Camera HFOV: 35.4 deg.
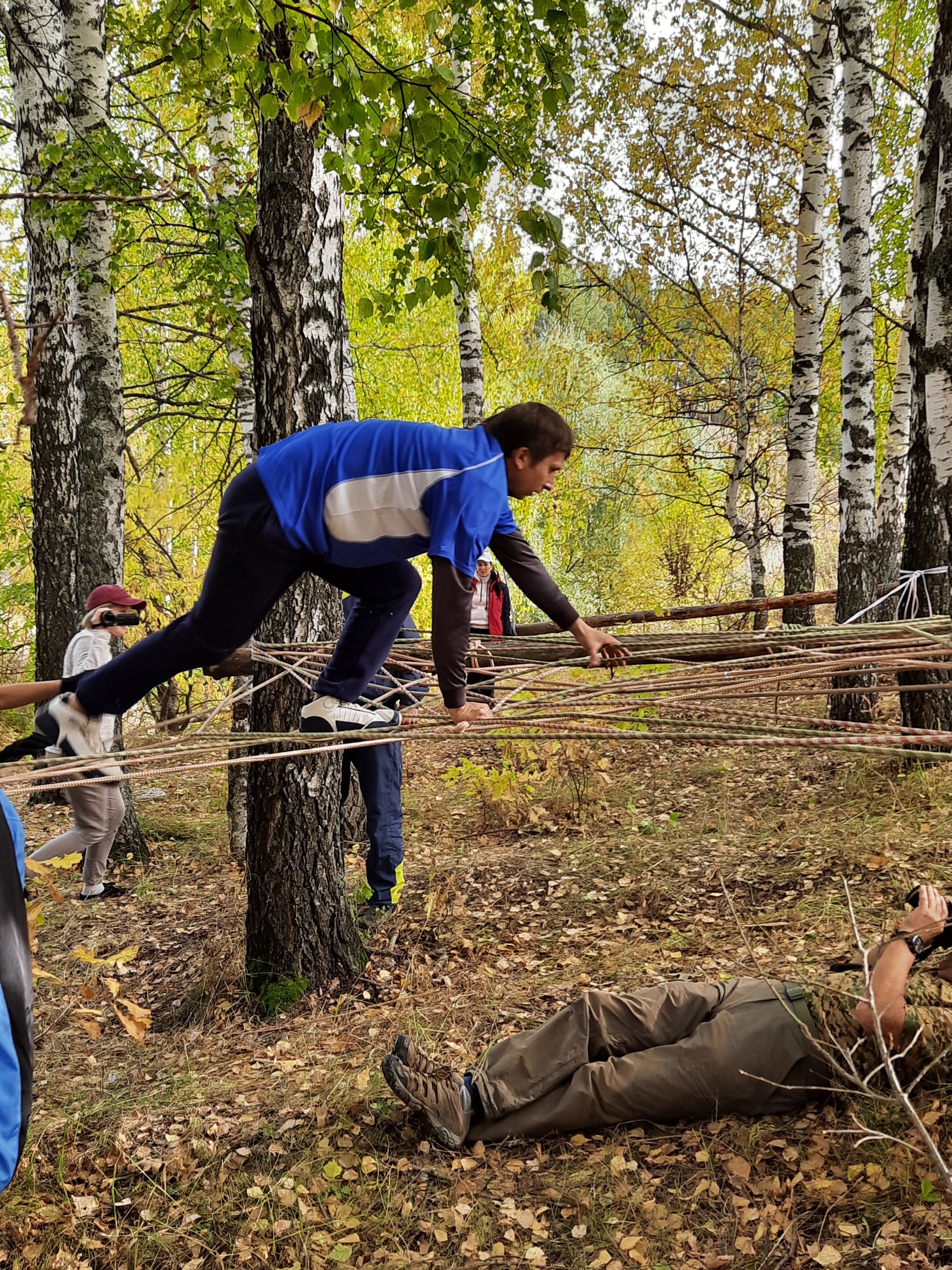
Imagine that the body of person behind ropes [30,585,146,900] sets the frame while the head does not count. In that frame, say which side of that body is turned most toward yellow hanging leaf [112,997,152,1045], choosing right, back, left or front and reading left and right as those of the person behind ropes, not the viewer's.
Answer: right

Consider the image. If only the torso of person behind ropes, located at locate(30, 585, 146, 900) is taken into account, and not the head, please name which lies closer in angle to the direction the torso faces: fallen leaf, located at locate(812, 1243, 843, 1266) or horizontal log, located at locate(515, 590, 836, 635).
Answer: the horizontal log

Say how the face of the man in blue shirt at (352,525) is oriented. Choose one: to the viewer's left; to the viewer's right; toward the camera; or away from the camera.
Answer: to the viewer's right

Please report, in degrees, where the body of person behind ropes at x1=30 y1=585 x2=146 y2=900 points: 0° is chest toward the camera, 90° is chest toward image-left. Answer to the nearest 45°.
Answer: approximately 270°
